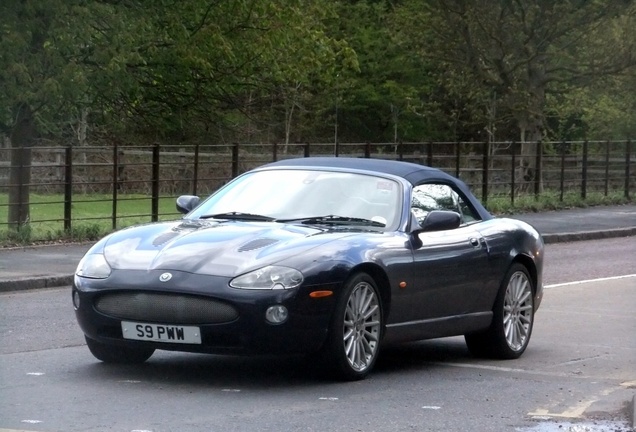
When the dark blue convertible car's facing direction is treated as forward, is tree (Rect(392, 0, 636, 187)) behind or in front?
behind

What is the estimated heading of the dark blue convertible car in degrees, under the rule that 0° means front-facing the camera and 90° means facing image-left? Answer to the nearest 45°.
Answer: approximately 45°

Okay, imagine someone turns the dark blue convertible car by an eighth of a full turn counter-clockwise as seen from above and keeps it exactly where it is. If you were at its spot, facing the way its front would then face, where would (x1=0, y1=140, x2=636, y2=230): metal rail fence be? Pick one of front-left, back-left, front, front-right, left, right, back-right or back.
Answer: back

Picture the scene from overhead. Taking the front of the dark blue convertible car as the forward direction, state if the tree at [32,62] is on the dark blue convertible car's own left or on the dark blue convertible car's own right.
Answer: on the dark blue convertible car's own right

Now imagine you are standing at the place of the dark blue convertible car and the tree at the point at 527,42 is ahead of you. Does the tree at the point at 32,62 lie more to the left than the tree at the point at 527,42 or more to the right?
left
